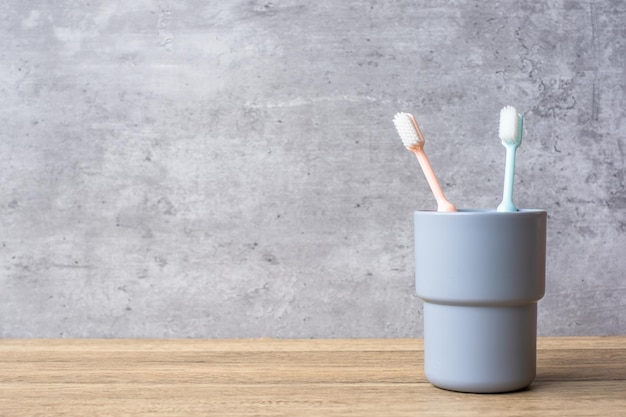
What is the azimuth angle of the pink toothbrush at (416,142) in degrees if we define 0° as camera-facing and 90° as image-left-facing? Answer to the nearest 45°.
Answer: approximately 45°

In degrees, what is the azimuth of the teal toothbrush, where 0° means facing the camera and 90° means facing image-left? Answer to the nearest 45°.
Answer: approximately 45°
